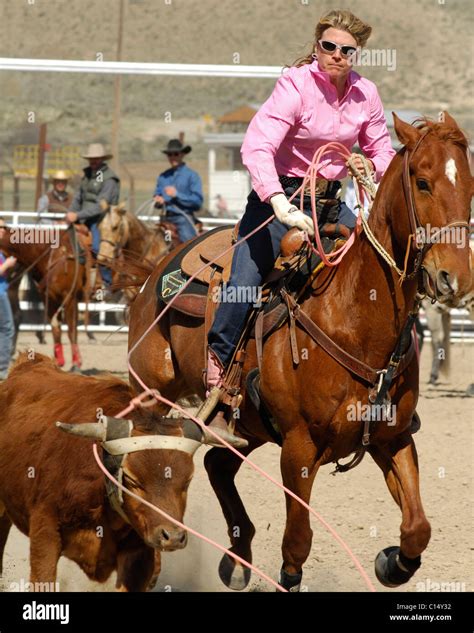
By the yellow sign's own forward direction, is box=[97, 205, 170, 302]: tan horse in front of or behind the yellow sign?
in front

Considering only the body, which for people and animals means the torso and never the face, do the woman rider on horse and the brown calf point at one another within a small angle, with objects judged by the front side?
no

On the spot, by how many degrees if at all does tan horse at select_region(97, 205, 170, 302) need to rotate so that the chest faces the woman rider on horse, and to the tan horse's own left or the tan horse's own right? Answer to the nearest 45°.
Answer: approximately 45° to the tan horse's own left

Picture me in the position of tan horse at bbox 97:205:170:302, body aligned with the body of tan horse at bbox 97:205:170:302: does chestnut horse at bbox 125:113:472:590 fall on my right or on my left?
on my left

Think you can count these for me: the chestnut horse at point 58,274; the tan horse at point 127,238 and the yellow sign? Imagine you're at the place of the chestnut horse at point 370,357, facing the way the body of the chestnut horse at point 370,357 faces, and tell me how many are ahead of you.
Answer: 0

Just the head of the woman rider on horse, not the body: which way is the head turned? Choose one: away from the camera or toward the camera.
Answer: toward the camera

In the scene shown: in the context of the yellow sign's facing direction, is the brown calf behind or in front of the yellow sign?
in front

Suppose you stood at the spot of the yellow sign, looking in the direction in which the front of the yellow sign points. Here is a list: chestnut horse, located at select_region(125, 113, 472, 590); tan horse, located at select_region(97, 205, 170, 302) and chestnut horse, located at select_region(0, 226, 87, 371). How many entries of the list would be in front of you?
3

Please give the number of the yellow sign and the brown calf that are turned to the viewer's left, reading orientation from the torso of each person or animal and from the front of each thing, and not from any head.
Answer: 0

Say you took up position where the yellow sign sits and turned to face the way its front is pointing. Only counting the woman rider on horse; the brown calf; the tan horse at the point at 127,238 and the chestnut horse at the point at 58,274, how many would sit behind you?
0

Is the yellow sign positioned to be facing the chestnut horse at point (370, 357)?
yes

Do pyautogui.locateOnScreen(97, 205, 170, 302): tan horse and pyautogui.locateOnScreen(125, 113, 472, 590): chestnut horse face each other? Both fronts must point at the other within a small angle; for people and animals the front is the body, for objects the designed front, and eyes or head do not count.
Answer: no

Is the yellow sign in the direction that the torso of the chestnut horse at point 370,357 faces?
no

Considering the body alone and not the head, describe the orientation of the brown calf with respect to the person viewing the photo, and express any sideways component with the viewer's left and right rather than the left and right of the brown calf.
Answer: facing the viewer and to the right of the viewer

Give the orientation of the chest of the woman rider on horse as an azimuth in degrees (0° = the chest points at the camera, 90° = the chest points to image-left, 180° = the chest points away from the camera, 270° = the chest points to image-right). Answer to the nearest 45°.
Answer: approximately 315°

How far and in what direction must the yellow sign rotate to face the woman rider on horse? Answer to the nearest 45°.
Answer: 0° — it already faces them

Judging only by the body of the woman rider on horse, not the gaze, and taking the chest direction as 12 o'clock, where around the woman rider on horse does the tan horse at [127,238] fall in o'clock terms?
The tan horse is roughly at 7 o'clock from the woman rider on horse.

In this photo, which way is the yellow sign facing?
toward the camera
